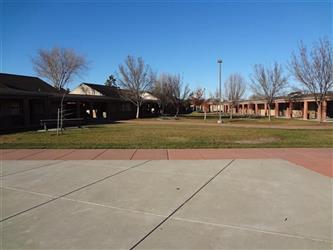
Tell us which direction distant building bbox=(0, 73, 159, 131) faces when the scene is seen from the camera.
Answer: facing the viewer and to the right of the viewer
